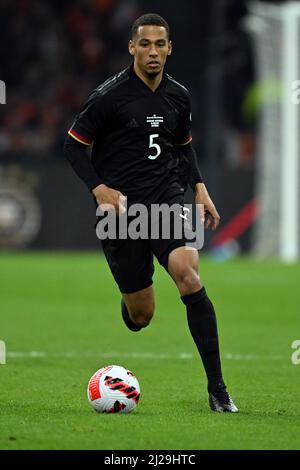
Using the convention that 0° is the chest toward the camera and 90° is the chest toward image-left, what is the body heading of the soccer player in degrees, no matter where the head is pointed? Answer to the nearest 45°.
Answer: approximately 315°
